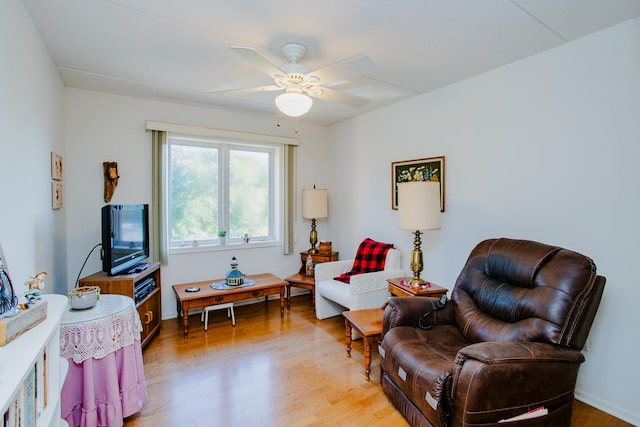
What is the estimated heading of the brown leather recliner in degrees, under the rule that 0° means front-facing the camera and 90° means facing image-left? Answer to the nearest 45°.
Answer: approximately 45°

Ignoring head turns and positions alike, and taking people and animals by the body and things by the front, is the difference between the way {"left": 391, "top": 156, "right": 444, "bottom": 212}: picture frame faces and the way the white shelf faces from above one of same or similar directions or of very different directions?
very different directions

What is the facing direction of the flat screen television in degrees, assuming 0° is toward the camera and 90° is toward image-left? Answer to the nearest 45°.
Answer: approximately 315°

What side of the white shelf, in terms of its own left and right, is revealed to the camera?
right

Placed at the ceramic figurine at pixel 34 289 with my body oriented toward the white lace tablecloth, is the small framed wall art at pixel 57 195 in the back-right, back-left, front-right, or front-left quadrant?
front-left

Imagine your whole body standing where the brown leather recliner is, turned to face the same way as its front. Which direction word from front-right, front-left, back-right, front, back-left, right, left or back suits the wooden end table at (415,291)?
right

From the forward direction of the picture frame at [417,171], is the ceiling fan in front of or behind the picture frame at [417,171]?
in front

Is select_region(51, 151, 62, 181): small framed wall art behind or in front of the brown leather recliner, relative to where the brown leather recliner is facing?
in front

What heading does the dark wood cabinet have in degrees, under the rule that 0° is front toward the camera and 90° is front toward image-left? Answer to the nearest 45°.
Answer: approximately 315°

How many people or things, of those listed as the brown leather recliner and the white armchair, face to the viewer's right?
0

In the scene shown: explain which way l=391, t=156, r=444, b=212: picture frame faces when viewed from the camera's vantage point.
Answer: facing the viewer and to the left of the viewer

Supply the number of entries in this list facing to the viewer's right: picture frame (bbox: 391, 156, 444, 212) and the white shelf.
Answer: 1

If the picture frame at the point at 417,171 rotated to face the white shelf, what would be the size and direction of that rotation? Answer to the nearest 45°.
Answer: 0° — it already faces it

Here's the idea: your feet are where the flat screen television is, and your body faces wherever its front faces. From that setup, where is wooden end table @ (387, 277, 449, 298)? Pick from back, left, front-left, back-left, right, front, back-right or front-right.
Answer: front

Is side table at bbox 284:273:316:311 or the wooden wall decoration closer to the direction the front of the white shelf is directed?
the side table

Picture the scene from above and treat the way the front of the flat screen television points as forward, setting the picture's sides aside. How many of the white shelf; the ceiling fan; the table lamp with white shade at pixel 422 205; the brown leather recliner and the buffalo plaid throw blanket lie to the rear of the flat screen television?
0

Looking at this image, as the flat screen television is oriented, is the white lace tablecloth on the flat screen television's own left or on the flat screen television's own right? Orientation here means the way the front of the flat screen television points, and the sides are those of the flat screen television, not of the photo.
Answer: on the flat screen television's own right
